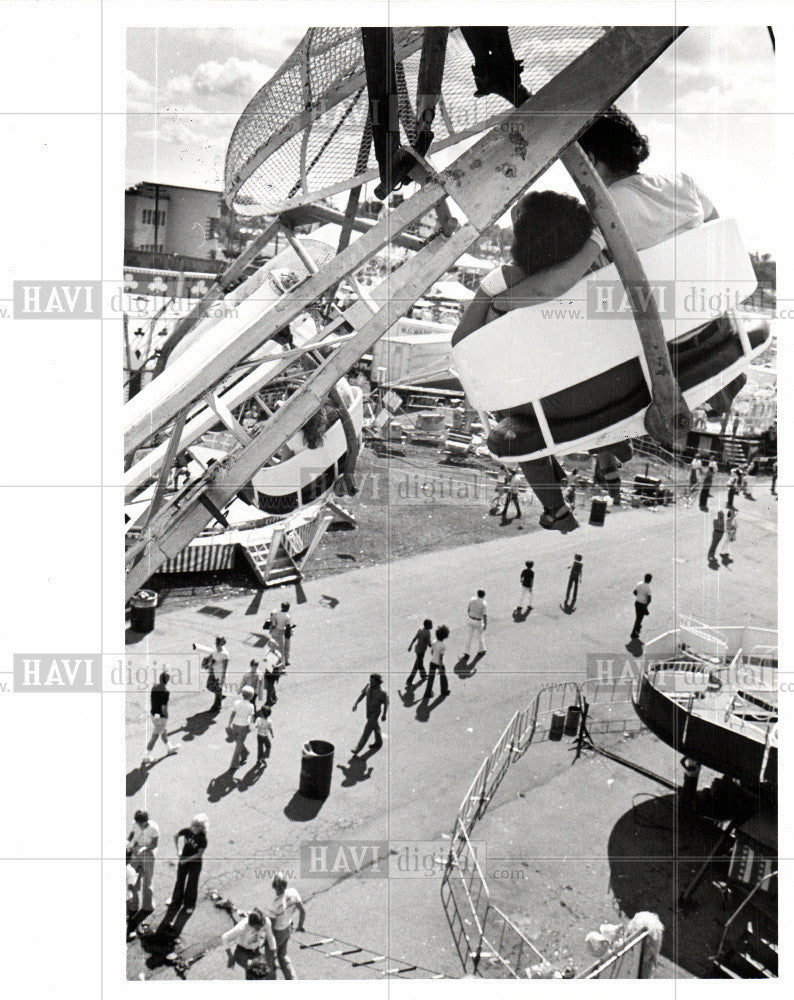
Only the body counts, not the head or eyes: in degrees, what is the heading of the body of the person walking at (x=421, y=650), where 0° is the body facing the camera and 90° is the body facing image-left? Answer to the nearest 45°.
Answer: approximately 225°

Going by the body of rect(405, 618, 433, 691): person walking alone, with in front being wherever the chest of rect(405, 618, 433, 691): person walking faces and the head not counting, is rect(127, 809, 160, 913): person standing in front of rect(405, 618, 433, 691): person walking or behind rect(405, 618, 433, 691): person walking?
behind
